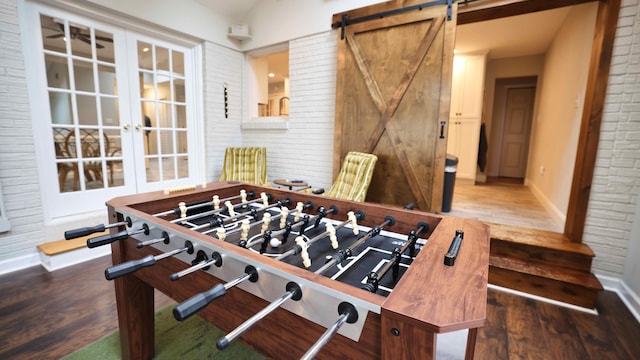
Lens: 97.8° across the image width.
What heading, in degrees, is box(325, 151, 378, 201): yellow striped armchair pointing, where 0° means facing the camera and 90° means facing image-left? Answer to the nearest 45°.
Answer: approximately 45°

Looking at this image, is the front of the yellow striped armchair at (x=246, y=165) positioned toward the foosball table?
yes

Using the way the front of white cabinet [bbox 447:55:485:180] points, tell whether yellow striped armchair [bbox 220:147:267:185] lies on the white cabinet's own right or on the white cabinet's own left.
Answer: on the white cabinet's own right

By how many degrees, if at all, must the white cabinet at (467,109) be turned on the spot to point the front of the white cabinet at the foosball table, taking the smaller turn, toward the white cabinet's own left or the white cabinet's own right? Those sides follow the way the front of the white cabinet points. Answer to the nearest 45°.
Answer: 0° — it already faces it

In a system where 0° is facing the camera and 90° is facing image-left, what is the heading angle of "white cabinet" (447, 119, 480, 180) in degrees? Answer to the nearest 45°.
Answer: approximately 0°

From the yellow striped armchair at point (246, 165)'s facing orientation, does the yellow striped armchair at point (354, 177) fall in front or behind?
in front

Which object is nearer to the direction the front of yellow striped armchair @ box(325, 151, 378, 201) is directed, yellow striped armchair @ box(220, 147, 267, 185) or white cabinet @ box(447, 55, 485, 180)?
the yellow striped armchair

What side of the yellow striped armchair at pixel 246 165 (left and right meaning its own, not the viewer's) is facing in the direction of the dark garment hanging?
left

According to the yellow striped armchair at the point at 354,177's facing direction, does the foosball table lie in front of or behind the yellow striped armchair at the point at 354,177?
in front

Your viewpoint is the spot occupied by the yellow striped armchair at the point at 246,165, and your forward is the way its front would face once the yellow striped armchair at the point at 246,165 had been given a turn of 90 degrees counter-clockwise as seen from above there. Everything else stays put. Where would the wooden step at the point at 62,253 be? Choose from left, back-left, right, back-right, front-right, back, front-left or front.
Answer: back-right

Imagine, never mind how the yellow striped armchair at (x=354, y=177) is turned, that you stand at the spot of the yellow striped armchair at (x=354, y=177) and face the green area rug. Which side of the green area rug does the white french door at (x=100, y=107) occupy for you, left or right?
right

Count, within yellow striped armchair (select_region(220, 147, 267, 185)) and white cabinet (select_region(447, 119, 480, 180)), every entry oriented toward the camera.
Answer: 2
